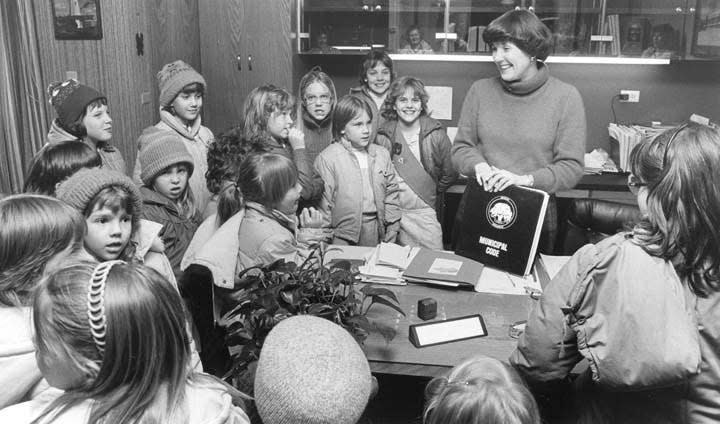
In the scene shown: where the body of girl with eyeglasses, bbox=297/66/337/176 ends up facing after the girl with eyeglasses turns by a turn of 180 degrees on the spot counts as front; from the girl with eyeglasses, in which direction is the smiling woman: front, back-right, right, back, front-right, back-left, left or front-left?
back-right

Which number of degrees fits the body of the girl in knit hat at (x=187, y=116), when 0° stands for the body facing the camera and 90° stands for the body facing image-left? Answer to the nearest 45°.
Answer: approximately 315°

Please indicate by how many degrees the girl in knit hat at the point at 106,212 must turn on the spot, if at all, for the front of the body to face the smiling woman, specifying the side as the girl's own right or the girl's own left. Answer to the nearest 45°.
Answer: approximately 45° to the girl's own left

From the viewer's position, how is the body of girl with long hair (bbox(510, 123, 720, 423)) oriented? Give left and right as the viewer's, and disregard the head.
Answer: facing away from the viewer and to the left of the viewer

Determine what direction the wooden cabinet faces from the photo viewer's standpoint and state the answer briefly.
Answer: facing the viewer

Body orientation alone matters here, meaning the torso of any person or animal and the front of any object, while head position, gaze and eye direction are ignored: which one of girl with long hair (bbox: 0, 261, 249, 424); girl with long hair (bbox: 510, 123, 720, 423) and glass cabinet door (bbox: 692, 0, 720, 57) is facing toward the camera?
the glass cabinet door

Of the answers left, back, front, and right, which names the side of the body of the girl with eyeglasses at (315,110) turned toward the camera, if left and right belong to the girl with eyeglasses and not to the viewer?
front

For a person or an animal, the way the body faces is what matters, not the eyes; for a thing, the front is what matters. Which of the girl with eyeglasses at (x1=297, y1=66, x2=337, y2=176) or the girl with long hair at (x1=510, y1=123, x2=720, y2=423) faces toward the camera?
the girl with eyeglasses

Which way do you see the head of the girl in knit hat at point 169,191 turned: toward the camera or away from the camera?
toward the camera

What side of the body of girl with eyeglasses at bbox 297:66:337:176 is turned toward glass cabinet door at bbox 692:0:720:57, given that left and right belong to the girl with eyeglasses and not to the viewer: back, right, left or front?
left

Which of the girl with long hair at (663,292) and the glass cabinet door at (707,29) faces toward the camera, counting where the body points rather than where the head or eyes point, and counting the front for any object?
the glass cabinet door

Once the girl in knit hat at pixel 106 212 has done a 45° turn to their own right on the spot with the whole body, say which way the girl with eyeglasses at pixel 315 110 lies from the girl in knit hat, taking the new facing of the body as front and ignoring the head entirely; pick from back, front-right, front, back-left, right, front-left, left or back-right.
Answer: back-left

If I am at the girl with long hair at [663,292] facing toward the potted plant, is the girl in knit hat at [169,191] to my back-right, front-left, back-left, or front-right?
front-right

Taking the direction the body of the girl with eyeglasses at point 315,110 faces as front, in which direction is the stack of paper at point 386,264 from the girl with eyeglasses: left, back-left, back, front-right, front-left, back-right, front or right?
front

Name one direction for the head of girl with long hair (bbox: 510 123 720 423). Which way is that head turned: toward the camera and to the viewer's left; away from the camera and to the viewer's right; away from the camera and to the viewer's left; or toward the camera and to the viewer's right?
away from the camera and to the viewer's left

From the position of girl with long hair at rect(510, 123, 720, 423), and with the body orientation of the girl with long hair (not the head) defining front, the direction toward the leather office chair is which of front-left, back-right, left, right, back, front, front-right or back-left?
front-right

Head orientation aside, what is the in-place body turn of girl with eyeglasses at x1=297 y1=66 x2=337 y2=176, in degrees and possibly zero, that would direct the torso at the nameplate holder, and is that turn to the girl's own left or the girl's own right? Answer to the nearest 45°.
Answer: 0° — they already face it
